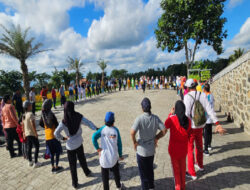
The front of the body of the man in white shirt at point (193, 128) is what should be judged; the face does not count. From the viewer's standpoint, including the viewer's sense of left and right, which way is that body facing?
facing away from the viewer and to the left of the viewer

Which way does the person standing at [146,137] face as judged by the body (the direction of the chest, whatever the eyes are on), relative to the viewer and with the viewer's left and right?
facing away from the viewer

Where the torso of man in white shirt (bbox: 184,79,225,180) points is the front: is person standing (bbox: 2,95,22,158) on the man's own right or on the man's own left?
on the man's own left

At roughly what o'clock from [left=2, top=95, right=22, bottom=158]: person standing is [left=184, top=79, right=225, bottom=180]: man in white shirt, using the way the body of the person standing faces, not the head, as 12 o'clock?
The man in white shirt is roughly at 3 o'clock from the person standing.

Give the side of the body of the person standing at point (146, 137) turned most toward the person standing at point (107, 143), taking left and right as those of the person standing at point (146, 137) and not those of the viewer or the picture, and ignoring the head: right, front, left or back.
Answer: left

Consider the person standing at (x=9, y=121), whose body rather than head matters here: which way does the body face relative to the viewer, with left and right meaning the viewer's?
facing away from the viewer and to the right of the viewer

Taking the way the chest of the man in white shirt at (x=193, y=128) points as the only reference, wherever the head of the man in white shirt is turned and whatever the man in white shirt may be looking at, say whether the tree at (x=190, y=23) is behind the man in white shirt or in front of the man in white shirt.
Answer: in front

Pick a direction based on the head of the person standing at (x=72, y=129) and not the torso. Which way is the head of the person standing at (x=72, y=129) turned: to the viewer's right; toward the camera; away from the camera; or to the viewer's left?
away from the camera

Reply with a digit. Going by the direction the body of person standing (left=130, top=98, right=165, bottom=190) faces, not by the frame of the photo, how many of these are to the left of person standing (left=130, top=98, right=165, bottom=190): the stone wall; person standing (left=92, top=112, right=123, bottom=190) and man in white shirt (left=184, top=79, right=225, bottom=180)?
1

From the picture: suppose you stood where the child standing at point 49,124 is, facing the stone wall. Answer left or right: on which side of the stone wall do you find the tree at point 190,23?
left

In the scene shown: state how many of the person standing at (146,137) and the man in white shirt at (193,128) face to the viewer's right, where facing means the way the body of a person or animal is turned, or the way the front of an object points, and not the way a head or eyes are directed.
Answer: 0

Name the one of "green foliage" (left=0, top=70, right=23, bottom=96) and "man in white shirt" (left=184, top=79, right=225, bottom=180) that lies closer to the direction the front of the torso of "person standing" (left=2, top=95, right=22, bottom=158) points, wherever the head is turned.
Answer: the green foliage
